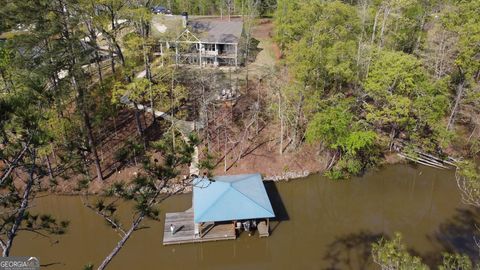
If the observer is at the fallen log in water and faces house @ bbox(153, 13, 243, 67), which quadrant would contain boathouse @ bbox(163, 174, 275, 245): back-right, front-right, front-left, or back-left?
front-left

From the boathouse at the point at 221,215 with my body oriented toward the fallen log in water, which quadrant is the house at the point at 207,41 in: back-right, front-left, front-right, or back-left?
front-left

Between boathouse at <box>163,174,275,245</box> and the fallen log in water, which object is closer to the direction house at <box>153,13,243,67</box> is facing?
the boathouse

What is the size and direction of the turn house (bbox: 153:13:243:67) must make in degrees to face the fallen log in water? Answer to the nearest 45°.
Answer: approximately 45° to its left

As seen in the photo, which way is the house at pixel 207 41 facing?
toward the camera

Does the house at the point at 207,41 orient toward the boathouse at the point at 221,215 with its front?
yes

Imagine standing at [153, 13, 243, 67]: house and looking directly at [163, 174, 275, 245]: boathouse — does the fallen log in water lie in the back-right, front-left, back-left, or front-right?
front-left
